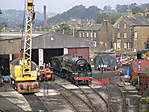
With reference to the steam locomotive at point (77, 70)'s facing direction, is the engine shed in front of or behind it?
behind

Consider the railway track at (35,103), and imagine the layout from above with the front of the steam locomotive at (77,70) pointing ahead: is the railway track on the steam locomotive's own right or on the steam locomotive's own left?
on the steam locomotive's own right

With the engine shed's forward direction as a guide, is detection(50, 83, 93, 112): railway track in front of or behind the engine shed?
in front

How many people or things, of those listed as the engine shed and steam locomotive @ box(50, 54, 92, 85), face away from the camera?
0

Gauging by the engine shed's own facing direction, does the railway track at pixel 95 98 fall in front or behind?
in front

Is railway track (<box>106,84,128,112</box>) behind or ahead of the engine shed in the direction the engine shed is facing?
ahead

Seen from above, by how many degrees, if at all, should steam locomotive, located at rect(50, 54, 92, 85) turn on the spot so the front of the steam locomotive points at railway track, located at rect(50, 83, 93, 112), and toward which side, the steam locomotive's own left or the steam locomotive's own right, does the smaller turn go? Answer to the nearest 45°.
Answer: approximately 45° to the steam locomotive's own right

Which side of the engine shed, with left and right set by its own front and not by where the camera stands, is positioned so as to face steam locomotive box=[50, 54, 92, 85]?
front

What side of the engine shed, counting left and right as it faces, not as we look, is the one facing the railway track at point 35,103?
front
